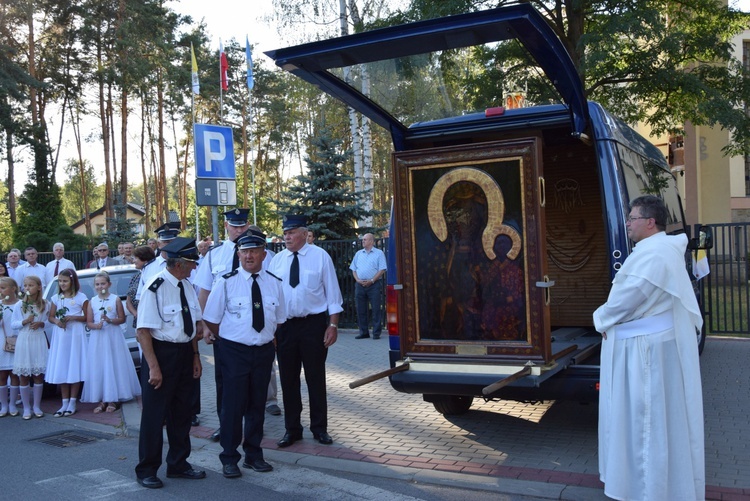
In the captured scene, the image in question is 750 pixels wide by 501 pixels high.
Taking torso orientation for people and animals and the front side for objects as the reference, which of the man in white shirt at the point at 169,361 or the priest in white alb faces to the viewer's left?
the priest in white alb

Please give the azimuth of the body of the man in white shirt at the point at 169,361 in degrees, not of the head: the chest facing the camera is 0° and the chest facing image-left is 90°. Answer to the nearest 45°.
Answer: approximately 315°

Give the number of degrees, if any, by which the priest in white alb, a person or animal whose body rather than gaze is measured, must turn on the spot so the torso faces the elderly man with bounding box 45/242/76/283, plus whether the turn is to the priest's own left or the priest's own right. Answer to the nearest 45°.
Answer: approximately 45° to the priest's own right

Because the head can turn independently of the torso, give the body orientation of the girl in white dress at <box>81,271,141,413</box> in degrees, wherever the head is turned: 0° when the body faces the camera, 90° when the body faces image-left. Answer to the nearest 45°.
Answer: approximately 0°

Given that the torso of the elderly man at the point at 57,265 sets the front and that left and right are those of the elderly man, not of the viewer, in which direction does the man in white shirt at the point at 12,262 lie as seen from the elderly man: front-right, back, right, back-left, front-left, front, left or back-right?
right

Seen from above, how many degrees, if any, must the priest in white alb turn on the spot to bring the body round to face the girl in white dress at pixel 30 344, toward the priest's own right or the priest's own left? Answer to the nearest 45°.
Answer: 0° — they already face them

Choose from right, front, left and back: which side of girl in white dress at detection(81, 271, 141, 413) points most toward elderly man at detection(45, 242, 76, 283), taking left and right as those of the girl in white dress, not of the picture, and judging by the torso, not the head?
back

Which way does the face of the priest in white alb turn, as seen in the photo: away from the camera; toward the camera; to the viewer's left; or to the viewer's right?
to the viewer's left

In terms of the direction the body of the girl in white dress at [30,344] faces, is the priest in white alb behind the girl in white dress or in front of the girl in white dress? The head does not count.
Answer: in front

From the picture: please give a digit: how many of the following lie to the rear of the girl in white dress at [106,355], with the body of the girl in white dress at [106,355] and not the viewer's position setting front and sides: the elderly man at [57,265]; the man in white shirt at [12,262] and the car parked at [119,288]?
3

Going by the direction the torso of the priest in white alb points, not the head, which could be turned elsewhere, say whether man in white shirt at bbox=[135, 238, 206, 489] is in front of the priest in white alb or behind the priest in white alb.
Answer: in front

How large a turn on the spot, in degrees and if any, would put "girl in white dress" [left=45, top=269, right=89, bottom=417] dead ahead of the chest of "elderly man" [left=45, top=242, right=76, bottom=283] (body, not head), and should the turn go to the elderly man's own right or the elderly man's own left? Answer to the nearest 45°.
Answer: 0° — they already face them

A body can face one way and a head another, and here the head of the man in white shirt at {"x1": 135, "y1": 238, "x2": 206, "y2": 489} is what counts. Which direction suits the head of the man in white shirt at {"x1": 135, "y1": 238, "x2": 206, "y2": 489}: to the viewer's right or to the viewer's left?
to the viewer's right

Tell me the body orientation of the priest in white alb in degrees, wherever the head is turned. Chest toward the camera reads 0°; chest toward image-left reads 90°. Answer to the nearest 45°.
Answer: approximately 90°
